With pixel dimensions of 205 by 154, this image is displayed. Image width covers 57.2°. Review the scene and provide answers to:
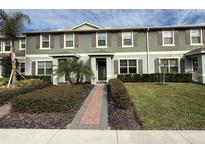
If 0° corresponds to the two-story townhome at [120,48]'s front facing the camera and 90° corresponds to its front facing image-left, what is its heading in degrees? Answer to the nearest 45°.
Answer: approximately 0°

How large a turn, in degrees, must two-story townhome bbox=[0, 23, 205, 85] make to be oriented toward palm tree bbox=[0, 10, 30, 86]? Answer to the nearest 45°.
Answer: approximately 90° to its right
